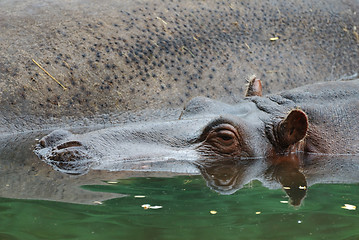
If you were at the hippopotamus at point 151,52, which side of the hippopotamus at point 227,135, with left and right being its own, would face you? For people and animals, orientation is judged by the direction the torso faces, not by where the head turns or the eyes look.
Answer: right

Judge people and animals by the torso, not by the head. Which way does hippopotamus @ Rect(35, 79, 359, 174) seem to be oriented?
to the viewer's left

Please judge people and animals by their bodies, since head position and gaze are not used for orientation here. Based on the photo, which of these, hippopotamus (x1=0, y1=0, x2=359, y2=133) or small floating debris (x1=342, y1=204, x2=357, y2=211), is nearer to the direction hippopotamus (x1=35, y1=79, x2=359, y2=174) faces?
the hippopotamus

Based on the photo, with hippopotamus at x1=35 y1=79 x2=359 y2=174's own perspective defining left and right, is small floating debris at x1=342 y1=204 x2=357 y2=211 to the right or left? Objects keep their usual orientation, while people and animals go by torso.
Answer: on its left
